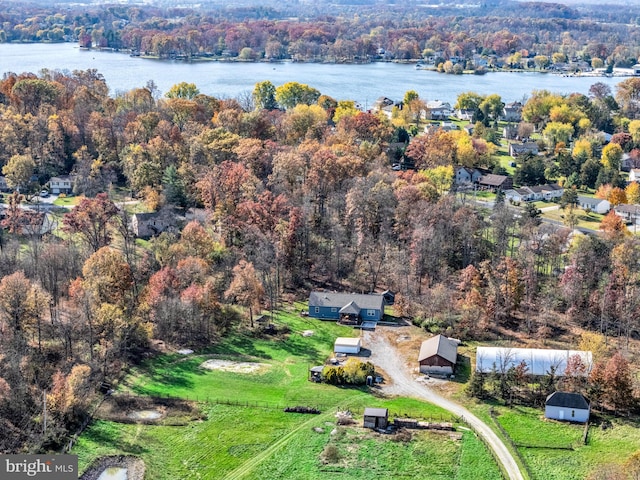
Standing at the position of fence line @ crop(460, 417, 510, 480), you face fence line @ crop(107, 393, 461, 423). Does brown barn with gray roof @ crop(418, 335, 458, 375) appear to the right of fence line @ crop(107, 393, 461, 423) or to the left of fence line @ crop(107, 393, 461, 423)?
right

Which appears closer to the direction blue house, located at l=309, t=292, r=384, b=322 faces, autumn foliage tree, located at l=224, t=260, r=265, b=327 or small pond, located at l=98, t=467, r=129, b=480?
the small pond
